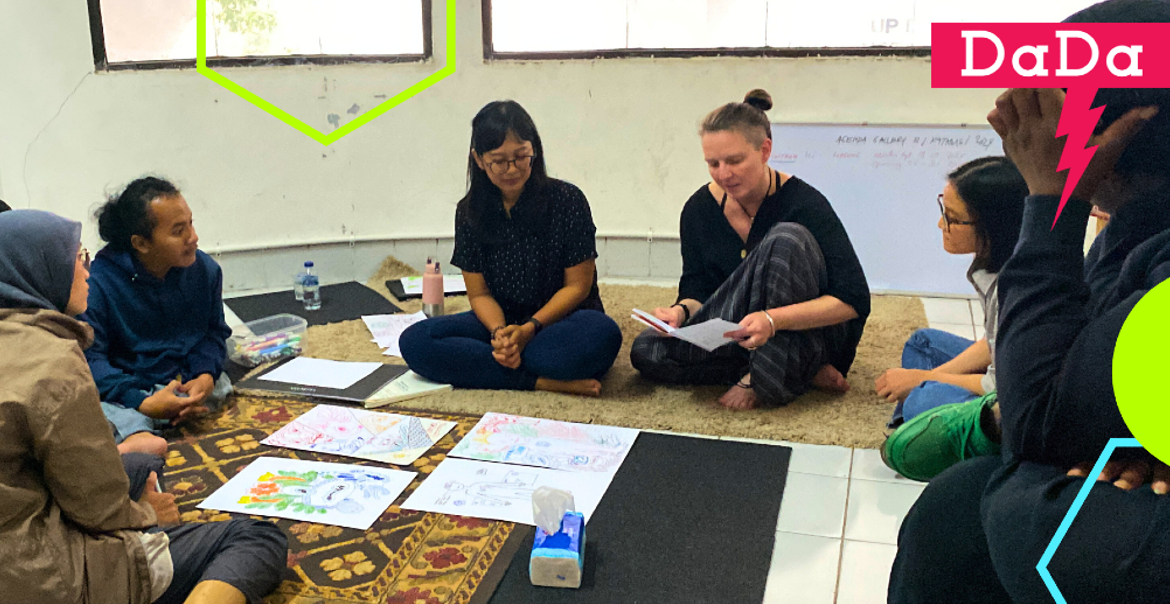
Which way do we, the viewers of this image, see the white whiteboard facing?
facing the viewer

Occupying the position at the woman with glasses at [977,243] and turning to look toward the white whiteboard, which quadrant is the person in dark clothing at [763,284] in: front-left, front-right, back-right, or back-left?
front-left

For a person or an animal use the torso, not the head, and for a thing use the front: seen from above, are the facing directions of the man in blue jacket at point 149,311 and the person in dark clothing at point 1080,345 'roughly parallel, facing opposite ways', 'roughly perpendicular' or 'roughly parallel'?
roughly parallel, facing opposite ways

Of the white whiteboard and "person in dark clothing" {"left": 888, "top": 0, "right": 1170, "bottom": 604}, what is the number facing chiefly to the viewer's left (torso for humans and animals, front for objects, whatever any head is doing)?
1

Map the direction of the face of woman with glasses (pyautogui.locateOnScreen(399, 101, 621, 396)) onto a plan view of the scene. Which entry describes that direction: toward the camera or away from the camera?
toward the camera

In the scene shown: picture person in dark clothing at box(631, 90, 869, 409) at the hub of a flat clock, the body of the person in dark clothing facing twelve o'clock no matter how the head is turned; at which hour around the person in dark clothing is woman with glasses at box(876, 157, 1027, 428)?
The woman with glasses is roughly at 9 o'clock from the person in dark clothing.

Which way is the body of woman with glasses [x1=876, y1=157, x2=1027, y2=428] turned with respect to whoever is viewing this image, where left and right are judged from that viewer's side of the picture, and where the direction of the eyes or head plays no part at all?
facing to the left of the viewer

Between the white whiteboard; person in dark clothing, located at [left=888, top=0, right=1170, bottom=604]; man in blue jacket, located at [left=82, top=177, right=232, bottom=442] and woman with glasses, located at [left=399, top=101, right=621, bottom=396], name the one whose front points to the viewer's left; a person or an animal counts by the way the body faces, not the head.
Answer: the person in dark clothing

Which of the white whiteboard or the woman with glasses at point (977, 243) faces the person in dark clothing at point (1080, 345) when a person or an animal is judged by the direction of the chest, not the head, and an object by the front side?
the white whiteboard

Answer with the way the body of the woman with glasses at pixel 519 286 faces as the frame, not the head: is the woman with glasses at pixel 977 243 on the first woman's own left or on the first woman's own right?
on the first woman's own left

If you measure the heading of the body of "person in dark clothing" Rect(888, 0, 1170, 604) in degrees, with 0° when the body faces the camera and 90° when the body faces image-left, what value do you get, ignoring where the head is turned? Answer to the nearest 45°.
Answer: approximately 90°

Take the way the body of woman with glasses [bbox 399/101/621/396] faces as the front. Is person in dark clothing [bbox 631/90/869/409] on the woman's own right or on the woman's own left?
on the woman's own left

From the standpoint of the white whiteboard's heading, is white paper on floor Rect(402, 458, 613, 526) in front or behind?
in front

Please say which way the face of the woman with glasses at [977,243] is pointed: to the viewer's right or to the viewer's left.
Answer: to the viewer's left
